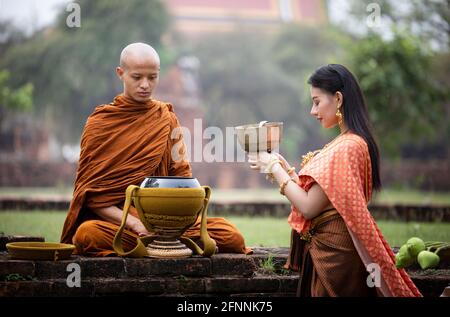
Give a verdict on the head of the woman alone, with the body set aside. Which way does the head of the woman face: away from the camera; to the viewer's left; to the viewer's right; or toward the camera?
to the viewer's left

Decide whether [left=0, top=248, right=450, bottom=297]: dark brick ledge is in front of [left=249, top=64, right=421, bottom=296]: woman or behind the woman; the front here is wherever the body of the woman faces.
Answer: in front

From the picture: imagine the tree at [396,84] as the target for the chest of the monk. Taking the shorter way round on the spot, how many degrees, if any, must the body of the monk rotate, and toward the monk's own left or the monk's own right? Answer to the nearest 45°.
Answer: approximately 90° to the monk's own left

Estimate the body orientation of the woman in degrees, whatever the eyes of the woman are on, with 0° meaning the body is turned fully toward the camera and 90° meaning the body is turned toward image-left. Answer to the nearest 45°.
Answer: approximately 90°

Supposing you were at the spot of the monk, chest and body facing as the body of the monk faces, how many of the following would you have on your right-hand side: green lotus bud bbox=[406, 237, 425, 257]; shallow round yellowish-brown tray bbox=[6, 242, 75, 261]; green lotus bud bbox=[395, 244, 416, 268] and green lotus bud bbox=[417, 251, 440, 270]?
1

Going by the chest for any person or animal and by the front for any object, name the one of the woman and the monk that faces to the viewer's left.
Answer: the woman

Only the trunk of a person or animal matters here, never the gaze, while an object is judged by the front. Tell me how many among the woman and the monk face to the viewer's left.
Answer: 1

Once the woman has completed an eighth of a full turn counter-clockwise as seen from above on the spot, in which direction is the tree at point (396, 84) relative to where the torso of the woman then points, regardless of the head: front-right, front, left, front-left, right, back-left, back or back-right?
back-right

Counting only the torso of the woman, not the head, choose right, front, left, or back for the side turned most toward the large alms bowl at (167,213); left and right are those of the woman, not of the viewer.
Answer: front
